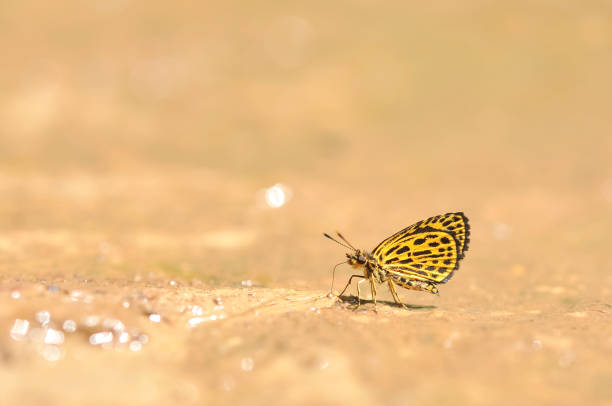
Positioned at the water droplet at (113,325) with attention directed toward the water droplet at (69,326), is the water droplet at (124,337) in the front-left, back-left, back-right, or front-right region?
back-left

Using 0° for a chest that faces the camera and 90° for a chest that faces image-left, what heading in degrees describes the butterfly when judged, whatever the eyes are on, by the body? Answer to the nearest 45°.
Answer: approximately 90°

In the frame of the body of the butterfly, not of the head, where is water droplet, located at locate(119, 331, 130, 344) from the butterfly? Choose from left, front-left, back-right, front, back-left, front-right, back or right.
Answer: front-left

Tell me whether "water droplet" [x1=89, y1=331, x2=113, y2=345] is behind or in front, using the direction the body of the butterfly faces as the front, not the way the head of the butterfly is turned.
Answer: in front

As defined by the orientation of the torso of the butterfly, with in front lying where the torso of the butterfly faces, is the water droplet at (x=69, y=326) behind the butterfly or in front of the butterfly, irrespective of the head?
in front

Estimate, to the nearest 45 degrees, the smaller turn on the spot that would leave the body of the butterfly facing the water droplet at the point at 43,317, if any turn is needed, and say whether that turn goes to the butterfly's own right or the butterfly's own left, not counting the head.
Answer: approximately 45° to the butterfly's own left

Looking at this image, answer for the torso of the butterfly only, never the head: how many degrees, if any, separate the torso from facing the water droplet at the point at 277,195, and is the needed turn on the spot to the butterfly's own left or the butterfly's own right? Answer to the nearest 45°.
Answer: approximately 45° to the butterfly's own right

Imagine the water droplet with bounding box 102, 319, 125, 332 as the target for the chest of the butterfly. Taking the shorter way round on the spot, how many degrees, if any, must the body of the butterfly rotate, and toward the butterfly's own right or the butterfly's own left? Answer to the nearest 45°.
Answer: approximately 45° to the butterfly's own left
